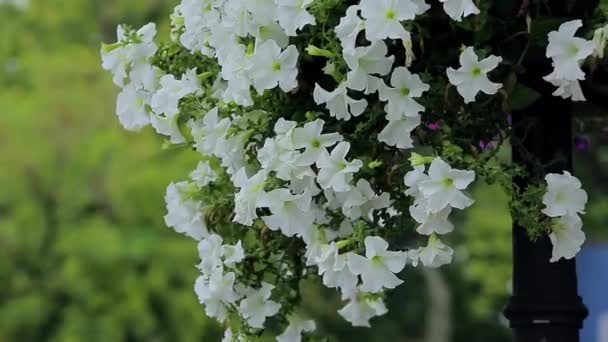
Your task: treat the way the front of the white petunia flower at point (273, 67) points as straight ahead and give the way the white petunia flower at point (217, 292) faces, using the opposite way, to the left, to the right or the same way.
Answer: the same way

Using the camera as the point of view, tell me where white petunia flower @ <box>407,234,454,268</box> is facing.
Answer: facing the viewer

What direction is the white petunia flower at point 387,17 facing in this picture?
toward the camera

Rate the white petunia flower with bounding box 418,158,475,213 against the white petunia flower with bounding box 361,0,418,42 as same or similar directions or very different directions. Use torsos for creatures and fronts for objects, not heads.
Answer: same or similar directions

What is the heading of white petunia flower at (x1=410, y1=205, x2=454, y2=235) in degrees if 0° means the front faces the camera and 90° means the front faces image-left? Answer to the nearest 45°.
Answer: approximately 0°

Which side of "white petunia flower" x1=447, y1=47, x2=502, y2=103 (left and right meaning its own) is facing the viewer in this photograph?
front

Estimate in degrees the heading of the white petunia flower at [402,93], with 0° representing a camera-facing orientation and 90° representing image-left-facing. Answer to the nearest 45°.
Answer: approximately 0°

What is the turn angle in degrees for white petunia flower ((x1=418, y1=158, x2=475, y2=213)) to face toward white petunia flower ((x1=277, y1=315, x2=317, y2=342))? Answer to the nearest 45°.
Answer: approximately 135° to its right

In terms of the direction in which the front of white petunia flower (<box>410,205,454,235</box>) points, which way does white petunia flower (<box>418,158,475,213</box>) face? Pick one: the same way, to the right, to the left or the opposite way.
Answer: the same way
